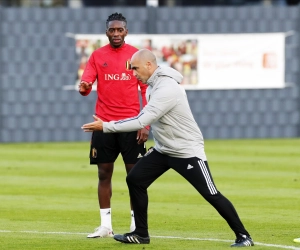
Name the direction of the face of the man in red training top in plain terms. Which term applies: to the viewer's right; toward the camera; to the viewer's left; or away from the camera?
toward the camera

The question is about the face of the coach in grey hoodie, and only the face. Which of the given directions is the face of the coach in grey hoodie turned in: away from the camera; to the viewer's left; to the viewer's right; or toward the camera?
to the viewer's left

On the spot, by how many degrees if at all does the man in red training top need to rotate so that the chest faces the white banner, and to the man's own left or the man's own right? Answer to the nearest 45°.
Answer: approximately 180°

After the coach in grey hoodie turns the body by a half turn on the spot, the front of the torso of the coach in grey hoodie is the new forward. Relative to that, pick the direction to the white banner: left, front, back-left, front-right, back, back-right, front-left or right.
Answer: left

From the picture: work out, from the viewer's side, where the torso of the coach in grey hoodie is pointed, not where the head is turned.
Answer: to the viewer's left

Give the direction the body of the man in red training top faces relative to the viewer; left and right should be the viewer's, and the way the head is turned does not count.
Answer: facing the viewer

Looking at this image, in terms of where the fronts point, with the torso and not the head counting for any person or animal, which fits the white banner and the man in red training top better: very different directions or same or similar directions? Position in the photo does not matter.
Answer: same or similar directions

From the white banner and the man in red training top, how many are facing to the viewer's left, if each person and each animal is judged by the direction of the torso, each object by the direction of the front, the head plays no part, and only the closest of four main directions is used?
0

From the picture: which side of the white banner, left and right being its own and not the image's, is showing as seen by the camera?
front
